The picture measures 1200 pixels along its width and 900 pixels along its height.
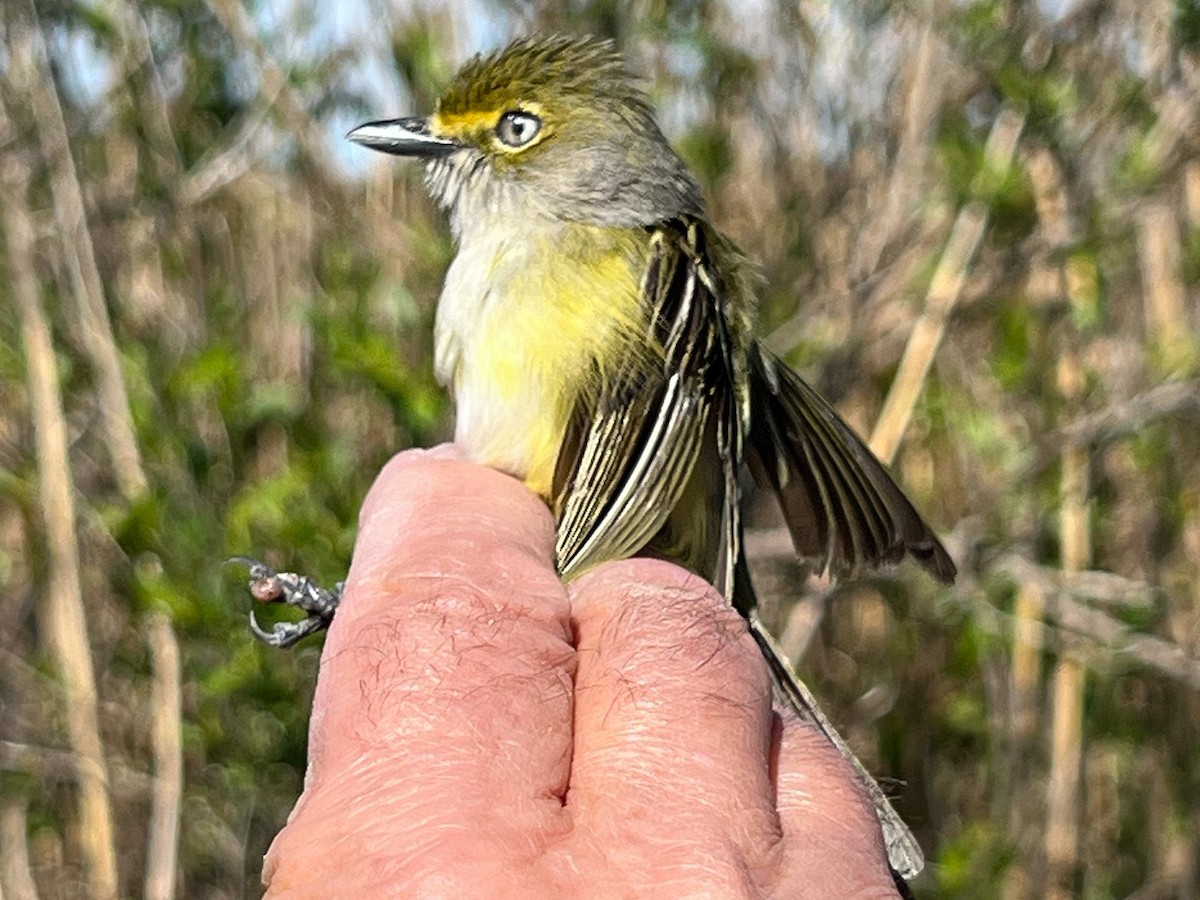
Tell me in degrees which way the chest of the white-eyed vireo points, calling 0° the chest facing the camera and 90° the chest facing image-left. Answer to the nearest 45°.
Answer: approximately 90°

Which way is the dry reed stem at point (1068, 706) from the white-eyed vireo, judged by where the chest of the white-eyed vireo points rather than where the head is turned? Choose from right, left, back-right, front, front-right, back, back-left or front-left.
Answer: back-right

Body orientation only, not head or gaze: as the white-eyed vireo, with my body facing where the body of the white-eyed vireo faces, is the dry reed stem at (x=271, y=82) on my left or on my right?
on my right

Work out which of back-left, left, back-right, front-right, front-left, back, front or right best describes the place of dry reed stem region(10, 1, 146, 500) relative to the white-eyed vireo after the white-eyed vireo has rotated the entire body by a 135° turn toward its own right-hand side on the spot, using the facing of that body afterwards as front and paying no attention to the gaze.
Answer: left

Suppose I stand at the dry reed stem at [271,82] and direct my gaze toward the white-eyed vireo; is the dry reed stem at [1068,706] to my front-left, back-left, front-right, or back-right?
front-left

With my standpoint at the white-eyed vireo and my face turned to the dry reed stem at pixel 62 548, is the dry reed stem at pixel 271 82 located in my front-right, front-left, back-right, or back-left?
front-right

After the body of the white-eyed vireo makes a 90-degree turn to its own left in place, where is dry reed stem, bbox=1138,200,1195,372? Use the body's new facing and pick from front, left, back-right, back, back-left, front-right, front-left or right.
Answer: back-left

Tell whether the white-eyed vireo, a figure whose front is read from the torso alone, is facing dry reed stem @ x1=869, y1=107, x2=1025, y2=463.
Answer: no
